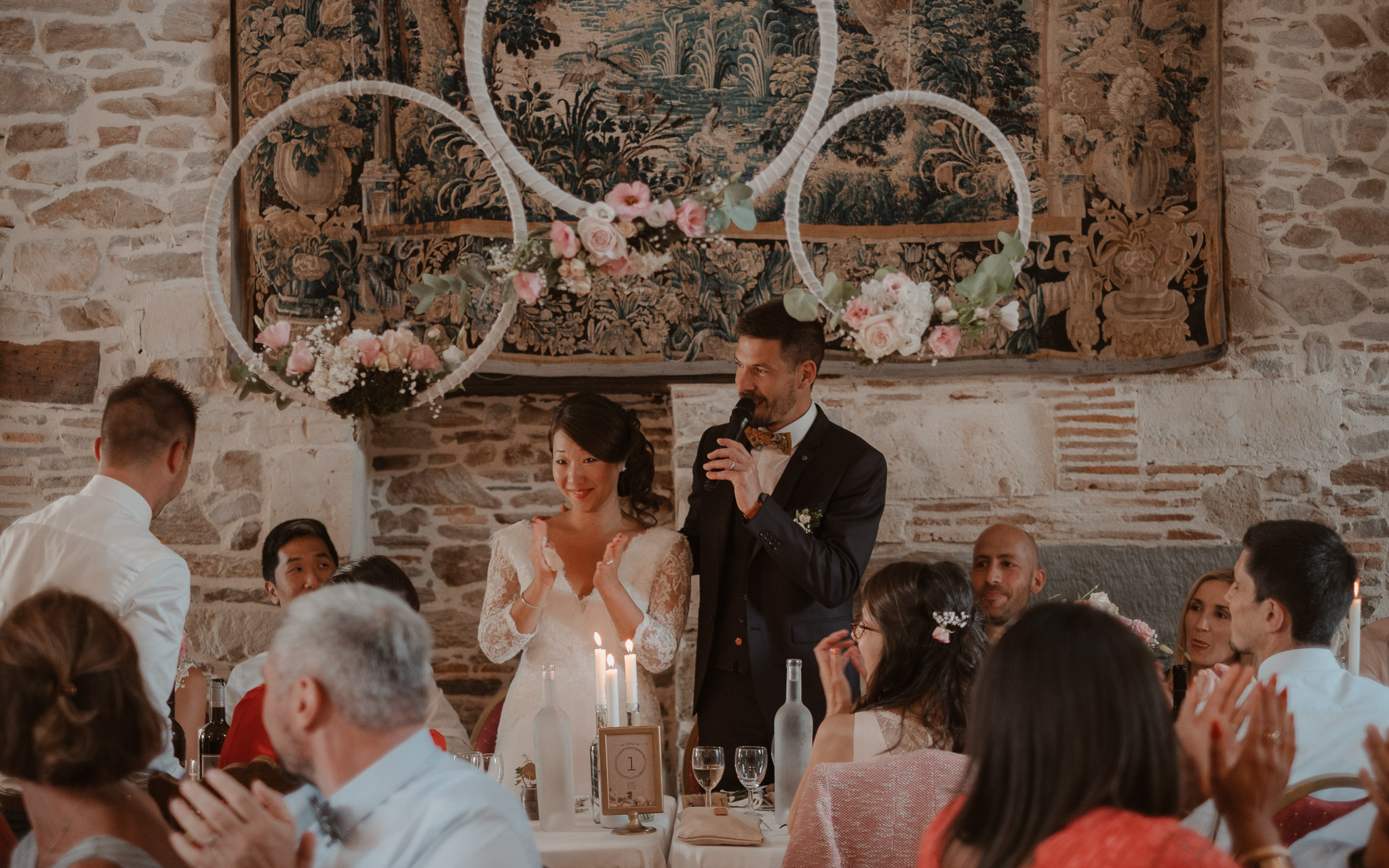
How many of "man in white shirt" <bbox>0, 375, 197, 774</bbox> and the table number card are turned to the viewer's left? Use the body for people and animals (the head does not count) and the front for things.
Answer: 0

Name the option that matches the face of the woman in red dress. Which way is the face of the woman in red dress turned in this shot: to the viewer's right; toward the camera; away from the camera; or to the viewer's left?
away from the camera

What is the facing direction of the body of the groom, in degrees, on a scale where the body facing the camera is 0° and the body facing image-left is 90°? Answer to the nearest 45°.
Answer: approximately 45°

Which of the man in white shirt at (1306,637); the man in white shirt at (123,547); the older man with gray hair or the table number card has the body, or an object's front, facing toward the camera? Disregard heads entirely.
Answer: the table number card

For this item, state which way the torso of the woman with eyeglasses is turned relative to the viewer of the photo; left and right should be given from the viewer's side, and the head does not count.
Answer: facing away from the viewer and to the left of the viewer

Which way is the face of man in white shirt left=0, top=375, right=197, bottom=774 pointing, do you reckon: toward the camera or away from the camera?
away from the camera

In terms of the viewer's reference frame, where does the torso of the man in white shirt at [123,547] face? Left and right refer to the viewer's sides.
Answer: facing away from the viewer and to the right of the viewer
